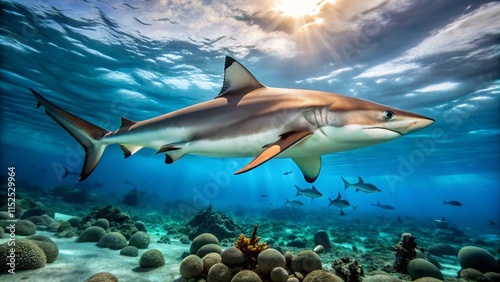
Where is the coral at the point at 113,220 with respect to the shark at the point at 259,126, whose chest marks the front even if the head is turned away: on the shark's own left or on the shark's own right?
on the shark's own left

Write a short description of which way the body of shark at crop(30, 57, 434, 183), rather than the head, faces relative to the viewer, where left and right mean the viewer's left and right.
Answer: facing to the right of the viewer
